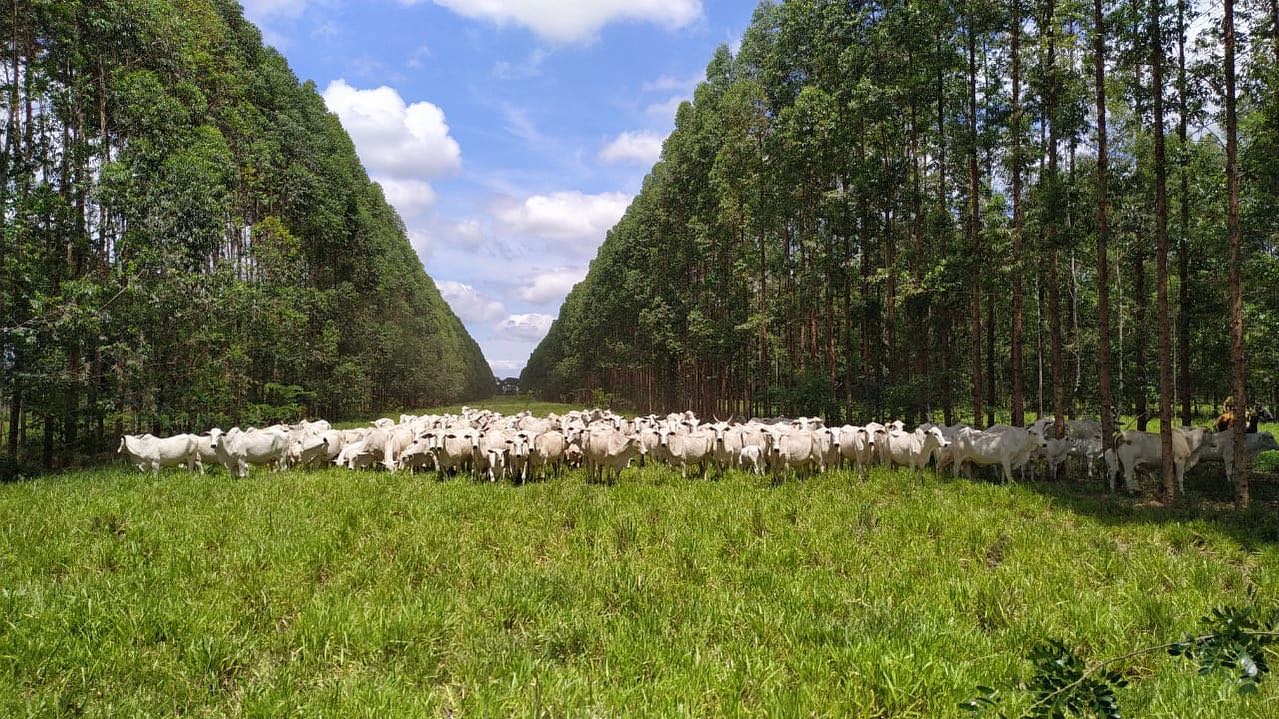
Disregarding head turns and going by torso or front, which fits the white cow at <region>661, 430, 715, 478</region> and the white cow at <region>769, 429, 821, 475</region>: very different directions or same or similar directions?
same or similar directions

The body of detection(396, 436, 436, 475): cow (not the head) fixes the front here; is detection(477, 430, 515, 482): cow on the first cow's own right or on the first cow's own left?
on the first cow's own left

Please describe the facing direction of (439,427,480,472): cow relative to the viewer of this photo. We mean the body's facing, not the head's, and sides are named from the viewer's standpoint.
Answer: facing the viewer and to the right of the viewer

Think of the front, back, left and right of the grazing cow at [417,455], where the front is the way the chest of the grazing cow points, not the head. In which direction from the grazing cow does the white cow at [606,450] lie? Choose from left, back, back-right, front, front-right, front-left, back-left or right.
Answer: left

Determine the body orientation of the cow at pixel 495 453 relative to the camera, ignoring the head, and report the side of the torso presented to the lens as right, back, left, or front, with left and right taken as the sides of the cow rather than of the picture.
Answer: front

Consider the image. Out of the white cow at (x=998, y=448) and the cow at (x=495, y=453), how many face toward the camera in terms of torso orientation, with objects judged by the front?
1

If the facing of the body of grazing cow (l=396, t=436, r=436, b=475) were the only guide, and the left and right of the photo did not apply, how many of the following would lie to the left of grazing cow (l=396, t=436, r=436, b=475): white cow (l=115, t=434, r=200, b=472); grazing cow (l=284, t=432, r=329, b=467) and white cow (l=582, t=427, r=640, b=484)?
1

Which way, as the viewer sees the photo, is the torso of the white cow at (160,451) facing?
to the viewer's left

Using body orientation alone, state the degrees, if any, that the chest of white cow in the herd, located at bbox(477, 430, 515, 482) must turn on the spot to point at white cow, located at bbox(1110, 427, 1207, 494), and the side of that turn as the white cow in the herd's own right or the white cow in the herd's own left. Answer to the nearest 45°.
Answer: approximately 90° to the white cow in the herd's own left
